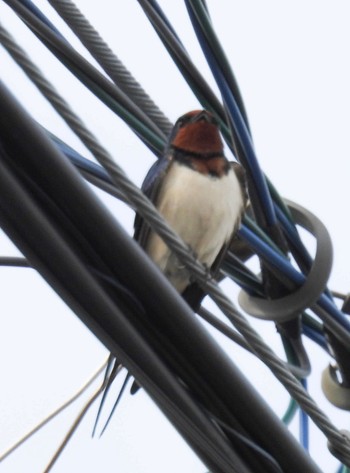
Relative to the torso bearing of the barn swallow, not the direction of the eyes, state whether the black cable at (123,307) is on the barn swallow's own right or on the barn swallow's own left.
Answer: on the barn swallow's own right

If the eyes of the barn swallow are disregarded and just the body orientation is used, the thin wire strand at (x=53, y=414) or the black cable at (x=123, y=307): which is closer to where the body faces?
the black cable

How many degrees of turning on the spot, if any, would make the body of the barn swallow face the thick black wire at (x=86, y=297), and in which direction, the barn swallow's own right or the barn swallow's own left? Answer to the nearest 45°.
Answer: approximately 45° to the barn swallow's own right

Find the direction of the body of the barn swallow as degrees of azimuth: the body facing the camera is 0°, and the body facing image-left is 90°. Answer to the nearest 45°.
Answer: approximately 315°
